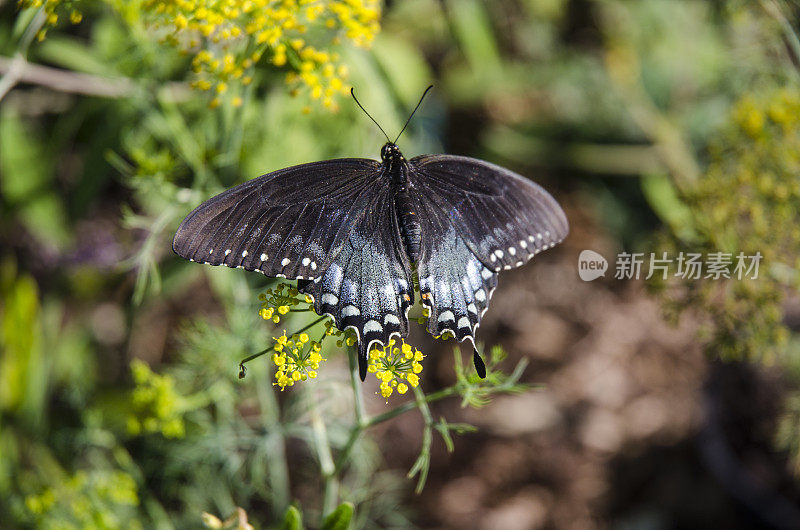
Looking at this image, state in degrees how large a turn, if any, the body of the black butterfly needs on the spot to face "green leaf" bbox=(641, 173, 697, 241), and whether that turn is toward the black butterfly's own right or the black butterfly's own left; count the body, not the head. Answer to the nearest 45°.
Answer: approximately 45° to the black butterfly's own right

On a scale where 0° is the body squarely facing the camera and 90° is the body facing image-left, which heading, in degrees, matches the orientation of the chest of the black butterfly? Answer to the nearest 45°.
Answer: approximately 180°

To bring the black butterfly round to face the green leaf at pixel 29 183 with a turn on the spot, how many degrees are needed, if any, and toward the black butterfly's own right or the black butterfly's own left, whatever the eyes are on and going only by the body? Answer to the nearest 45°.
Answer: approximately 45° to the black butterfly's own left
